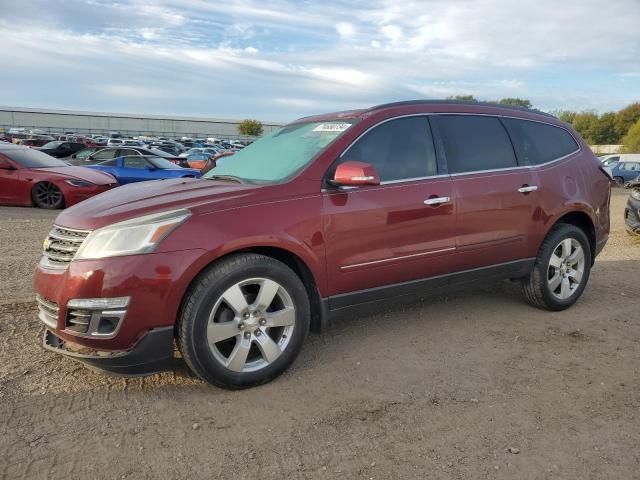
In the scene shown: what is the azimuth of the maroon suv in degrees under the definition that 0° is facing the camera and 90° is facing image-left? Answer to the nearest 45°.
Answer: approximately 45°

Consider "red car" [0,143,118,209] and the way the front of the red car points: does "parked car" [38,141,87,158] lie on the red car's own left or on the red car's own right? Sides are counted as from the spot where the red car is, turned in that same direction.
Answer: on the red car's own left

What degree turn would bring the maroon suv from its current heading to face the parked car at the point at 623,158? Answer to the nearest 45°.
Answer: approximately 180°

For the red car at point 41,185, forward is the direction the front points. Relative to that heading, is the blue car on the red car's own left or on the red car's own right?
on the red car's own left

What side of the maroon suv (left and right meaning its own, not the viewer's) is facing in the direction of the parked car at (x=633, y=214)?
back

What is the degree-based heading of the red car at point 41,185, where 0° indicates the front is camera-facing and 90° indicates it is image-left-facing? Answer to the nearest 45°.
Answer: approximately 315°
